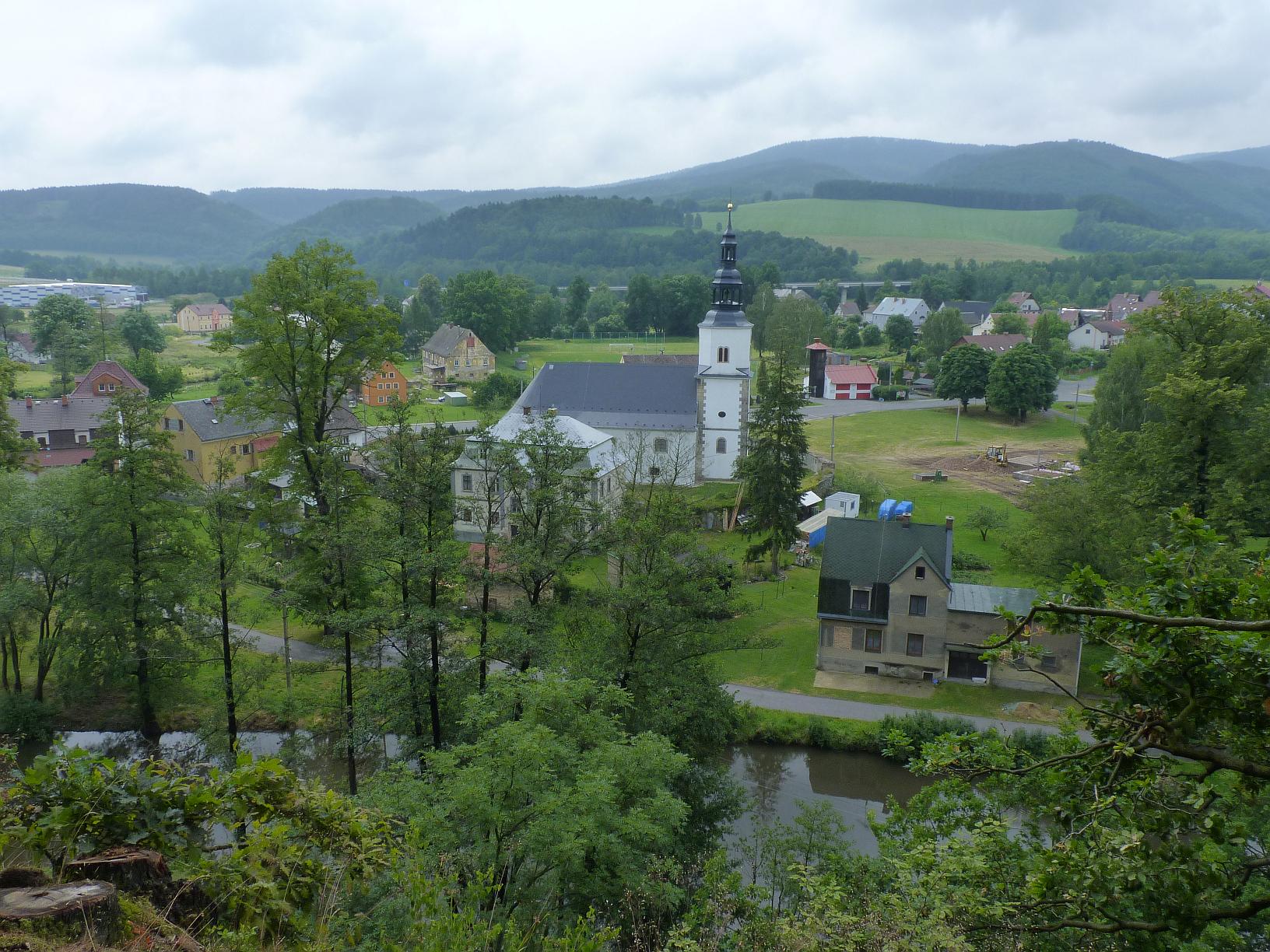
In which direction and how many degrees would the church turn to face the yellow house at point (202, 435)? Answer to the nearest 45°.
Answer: approximately 180°

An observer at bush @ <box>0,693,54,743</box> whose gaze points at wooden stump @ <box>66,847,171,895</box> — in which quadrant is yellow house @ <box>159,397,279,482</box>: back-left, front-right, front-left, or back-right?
back-left

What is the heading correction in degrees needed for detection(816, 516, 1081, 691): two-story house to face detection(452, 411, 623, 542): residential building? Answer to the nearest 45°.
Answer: approximately 135° to its right

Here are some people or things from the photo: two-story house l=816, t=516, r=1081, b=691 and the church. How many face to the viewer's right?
1

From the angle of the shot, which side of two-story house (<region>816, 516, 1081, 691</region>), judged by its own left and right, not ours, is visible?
front

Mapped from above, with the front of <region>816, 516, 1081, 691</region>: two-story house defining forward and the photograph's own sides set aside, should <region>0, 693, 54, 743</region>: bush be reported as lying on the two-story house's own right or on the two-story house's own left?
on the two-story house's own right

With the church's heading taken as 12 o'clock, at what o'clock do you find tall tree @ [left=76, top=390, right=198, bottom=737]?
The tall tree is roughly at 4 o'clock from the church.

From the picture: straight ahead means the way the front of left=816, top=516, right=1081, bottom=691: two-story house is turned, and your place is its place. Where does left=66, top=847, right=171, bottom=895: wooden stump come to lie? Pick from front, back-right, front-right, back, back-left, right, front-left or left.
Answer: front

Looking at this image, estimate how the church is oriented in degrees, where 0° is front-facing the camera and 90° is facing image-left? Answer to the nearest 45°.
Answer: approximately 270°

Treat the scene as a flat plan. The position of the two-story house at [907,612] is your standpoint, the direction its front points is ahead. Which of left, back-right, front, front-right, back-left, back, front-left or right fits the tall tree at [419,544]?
front-right

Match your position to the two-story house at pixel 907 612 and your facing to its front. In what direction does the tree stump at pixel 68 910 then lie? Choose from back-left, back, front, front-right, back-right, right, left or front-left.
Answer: front

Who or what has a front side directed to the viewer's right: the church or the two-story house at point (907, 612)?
the church

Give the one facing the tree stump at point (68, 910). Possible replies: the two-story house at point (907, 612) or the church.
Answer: the two-story house

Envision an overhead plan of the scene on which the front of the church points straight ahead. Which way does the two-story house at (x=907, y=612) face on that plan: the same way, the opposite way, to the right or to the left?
to the right

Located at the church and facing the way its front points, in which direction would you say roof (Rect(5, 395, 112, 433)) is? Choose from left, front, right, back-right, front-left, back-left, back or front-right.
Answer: back
